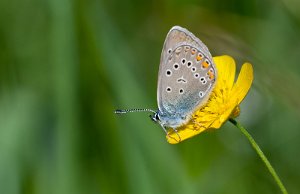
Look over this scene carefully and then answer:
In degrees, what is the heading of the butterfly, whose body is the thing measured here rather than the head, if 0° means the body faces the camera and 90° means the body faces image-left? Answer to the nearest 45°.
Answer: approximately 90°
